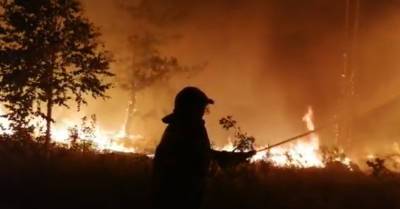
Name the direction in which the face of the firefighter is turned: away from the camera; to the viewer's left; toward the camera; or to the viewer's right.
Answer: to the viewer's right

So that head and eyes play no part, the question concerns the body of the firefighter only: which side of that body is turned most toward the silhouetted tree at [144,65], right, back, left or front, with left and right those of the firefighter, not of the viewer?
left

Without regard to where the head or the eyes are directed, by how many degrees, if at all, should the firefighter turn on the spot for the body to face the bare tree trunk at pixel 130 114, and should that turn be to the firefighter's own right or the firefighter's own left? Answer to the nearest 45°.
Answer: approximately 90° to the firefighter's own left

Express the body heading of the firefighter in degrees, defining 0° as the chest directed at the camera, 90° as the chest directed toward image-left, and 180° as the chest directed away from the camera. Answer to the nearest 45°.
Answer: approximately 270°
